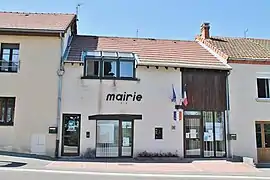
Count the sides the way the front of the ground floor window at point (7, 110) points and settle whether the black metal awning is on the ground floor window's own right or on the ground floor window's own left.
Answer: on the ground floor window's own left

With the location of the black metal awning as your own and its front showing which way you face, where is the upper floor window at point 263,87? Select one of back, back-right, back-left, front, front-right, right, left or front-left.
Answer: left

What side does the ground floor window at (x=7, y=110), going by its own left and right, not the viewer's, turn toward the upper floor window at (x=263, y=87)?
left

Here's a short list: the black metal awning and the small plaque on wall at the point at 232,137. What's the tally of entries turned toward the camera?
2

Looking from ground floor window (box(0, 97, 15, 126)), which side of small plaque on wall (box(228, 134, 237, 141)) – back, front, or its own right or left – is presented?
right

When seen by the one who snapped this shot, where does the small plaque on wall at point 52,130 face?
facing the viewer

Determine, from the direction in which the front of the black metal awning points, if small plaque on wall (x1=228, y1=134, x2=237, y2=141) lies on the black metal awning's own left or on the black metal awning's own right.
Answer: on the black metal awning's own left

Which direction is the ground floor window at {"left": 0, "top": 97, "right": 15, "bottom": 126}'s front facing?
toward the camera

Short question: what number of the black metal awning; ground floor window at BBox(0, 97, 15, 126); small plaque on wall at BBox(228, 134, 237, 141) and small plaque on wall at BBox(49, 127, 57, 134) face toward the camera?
4

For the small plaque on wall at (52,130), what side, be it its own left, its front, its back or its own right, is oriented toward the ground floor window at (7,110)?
right

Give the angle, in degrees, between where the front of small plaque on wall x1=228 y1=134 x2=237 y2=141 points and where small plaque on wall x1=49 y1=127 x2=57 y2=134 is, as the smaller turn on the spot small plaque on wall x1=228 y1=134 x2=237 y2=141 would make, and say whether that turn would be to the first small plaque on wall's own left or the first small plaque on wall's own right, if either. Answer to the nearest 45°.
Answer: approximately 45° to the first small plaque on wall's own right

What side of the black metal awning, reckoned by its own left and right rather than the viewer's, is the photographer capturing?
front

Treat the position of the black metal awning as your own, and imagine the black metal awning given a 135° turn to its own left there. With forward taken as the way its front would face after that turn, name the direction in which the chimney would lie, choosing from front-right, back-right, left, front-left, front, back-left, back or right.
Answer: front
